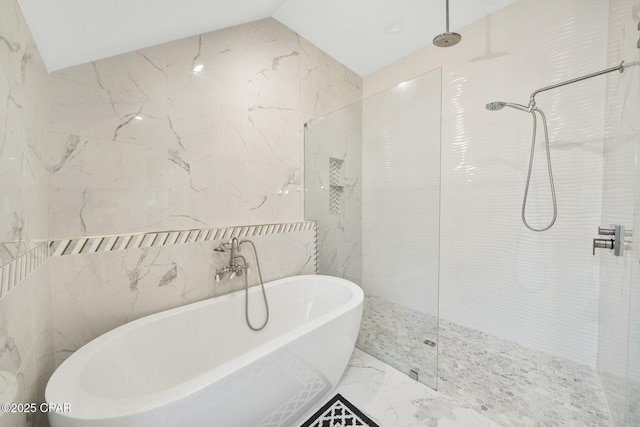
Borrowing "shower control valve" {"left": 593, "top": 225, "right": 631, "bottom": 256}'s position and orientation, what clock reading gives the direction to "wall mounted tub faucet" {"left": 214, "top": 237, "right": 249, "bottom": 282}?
The wall mounted tub faucet is roughly at 11 o'clock from the shower control valve.

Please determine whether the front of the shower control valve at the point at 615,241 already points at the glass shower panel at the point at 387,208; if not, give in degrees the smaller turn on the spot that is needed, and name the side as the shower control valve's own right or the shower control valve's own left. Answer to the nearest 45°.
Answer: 0° — it already faces it

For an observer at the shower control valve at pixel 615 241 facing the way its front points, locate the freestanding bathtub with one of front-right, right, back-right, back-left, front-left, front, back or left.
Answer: front-left

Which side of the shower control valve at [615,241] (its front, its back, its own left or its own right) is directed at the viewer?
left
